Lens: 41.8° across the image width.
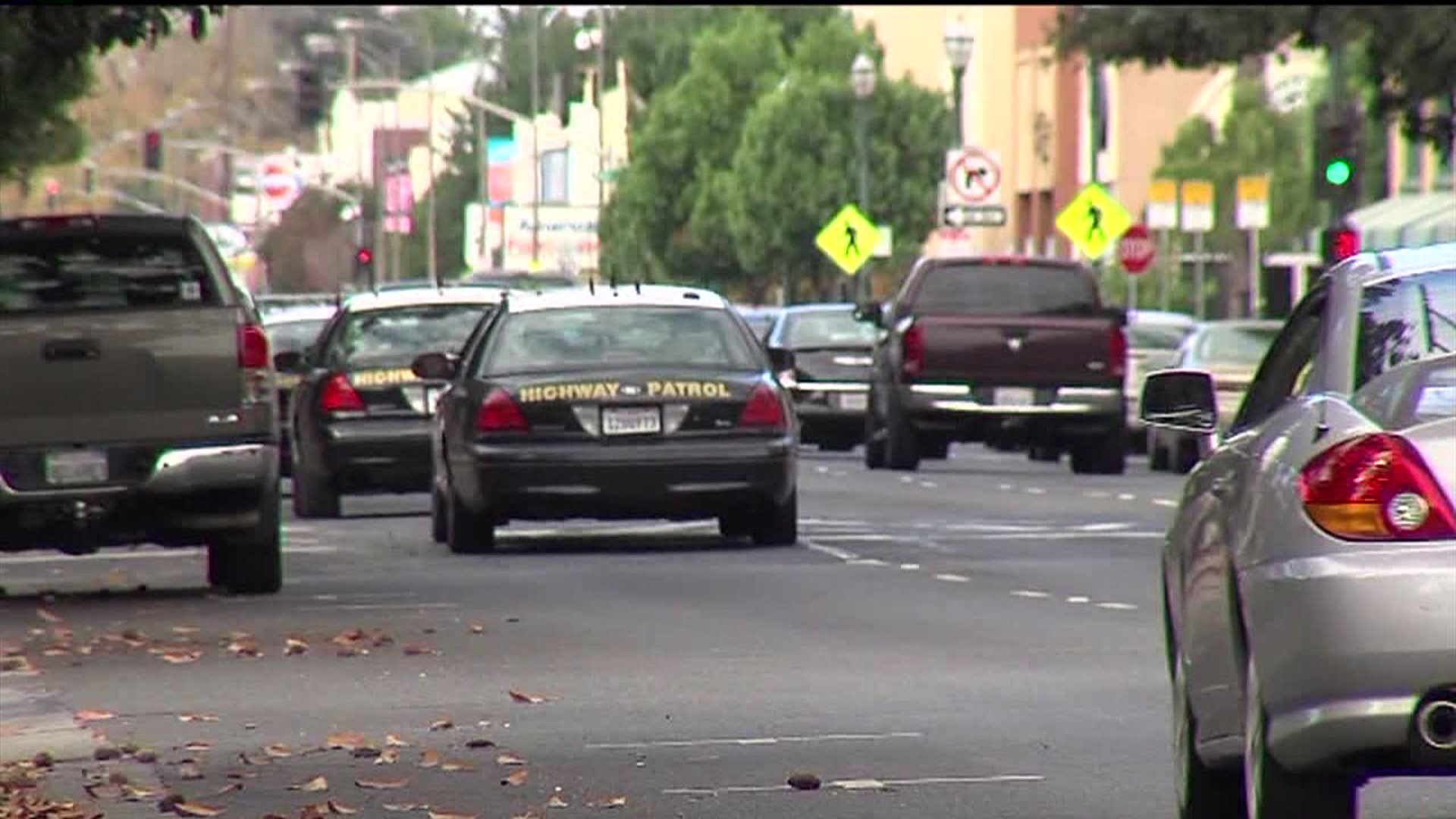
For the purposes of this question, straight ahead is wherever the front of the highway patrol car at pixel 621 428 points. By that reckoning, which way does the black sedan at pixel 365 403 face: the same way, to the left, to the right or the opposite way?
the same way

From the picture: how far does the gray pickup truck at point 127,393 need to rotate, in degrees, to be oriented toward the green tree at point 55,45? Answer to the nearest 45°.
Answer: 0° — it already faces it

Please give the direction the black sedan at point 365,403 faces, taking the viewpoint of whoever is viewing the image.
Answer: facing away from the viewer

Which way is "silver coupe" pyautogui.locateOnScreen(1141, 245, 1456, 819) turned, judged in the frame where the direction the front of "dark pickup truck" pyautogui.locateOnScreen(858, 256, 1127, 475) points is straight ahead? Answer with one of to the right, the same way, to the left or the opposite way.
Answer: the same way

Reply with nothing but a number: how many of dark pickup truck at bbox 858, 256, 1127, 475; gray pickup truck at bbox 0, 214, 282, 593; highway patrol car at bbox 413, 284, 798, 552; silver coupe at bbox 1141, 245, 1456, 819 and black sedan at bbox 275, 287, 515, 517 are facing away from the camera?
5

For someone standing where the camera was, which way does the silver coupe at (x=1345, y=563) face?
facing away from the viewer

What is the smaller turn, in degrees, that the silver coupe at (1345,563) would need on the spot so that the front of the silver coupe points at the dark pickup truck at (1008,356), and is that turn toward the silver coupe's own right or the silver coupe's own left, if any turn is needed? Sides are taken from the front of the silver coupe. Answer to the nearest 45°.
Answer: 0° — it already faces it

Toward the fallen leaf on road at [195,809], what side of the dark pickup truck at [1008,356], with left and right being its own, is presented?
back

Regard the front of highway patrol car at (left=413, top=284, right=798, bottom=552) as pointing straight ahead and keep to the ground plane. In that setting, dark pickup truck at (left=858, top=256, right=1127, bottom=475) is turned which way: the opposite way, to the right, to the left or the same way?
the same way

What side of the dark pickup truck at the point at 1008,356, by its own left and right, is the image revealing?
back

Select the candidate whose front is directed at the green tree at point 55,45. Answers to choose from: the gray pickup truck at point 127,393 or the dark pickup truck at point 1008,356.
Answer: the gray pickup truck

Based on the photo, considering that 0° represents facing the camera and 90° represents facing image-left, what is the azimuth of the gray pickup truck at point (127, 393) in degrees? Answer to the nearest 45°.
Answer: approximately 180°

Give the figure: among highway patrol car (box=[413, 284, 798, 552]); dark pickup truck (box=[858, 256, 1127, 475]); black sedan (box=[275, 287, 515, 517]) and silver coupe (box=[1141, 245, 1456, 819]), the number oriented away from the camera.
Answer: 4

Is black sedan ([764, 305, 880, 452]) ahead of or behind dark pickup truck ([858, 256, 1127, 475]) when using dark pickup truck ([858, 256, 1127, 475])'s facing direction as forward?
ahead

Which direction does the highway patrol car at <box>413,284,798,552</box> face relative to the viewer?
away from the camera
